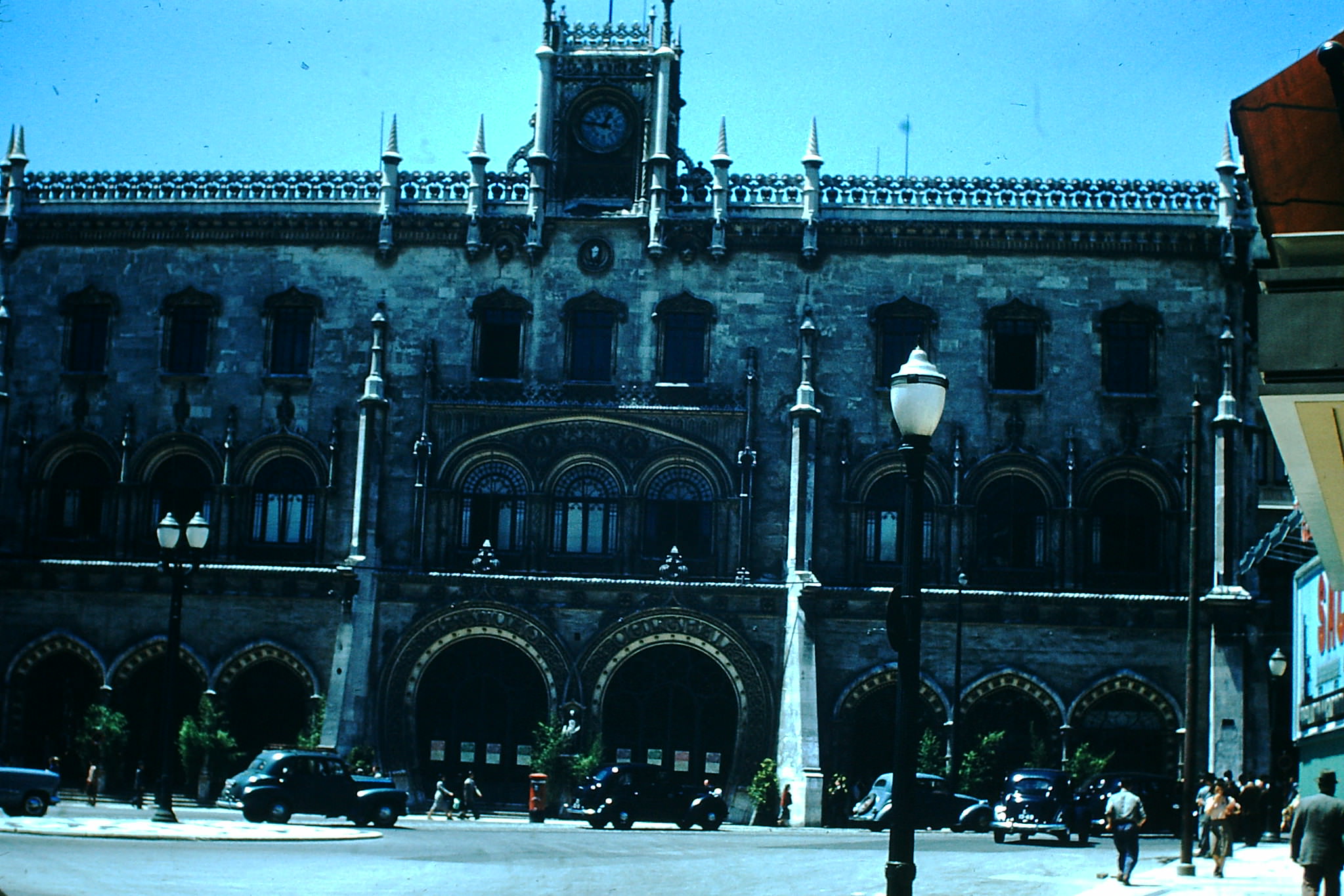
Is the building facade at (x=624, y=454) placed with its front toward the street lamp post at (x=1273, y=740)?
no

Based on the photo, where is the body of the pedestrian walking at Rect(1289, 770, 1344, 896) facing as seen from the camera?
away from the camera

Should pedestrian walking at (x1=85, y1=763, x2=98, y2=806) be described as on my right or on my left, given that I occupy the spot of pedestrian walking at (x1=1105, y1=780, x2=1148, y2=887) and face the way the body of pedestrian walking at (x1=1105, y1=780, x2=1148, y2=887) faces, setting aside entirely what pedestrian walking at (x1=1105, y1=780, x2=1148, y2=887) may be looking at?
on my left

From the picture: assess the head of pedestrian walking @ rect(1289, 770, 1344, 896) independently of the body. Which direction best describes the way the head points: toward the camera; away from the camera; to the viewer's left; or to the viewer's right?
away from the camera

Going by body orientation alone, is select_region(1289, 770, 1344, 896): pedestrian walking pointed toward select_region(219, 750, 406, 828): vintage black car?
no

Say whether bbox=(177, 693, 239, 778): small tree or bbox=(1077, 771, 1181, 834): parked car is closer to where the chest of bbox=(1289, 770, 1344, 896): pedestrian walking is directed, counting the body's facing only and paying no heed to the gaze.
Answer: the parked car

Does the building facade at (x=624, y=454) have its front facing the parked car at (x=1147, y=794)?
no

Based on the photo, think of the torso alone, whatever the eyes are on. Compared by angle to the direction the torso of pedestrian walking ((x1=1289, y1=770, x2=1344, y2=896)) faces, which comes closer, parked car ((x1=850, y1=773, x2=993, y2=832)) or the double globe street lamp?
the parked car

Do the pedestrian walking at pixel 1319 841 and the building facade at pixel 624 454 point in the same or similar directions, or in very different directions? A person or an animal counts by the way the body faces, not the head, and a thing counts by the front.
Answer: very different directions

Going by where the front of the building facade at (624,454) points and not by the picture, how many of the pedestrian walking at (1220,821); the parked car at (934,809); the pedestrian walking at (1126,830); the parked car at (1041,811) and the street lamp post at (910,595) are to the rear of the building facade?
0

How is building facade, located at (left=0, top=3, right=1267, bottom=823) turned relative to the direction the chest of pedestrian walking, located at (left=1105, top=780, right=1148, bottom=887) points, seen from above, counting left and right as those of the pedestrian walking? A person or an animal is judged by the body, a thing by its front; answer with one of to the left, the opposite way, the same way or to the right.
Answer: the opposite way
